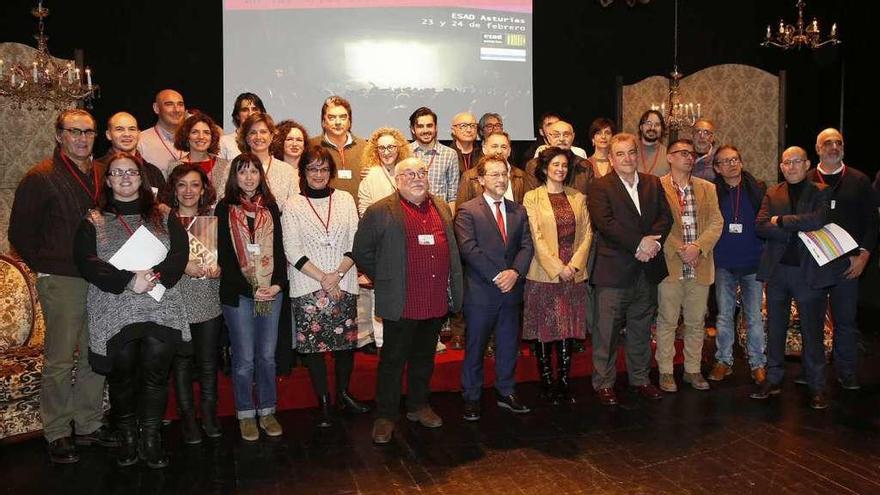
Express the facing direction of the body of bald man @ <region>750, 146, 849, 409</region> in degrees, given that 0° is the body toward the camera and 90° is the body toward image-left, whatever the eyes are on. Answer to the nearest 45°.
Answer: approximately 0°

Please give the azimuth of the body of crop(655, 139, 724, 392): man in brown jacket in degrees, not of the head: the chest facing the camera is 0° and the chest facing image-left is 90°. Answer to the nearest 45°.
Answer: approximately 0°

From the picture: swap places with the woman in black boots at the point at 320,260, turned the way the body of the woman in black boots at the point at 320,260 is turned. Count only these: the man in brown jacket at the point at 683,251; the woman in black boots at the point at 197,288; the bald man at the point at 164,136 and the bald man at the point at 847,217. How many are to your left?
2

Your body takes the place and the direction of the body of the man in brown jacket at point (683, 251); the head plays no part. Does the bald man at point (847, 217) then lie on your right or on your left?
on your left
